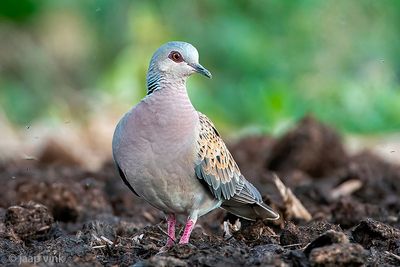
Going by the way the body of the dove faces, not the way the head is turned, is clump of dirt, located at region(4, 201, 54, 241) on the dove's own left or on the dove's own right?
on the dove's own right

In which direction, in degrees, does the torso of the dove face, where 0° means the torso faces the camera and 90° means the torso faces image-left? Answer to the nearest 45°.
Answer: approximately 45°

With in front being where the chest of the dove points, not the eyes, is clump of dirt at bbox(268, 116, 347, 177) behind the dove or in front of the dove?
behind
